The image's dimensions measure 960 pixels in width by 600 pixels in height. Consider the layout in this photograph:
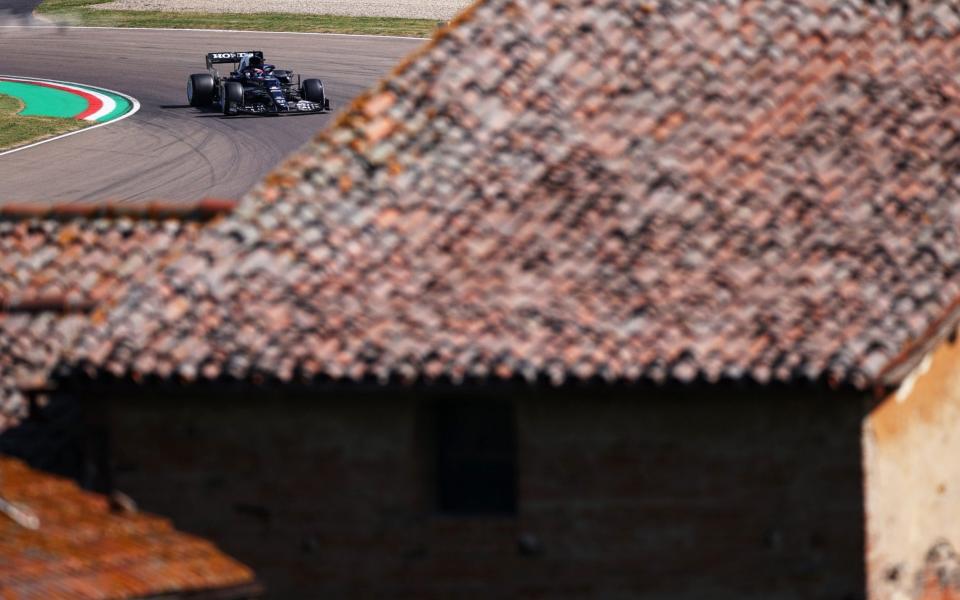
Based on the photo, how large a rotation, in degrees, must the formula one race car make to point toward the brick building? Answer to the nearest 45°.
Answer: approximately 45° to its right

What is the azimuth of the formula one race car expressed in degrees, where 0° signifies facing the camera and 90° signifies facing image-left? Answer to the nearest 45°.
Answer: approximately 315°
